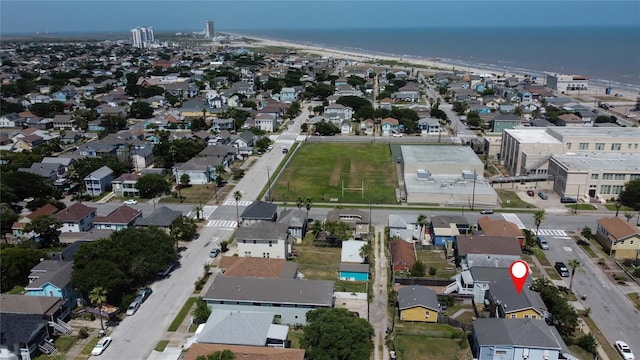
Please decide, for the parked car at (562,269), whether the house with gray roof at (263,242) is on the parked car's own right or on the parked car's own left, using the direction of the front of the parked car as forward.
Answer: on the parked car's own right

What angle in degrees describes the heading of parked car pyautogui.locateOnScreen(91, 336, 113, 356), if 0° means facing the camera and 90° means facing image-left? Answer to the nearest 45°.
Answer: approximately 45°

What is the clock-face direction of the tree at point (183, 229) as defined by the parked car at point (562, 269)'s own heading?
The tree is roughly at 4 o'clock from the parked car.

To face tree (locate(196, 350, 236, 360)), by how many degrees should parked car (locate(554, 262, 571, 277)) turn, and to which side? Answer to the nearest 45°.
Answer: approximately 90° to its right

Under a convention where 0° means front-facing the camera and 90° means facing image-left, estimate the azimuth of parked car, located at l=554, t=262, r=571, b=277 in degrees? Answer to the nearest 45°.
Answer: approximately 315°

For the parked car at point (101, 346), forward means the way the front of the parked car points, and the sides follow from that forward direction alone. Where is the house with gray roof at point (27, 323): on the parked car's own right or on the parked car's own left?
on the parked car's own right

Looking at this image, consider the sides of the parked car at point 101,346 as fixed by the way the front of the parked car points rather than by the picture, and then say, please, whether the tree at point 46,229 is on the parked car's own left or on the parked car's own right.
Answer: on the parked car's own right

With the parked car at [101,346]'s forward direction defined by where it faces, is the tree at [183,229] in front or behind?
behind

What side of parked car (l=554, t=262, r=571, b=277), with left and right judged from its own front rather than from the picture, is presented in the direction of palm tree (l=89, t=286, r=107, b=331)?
right

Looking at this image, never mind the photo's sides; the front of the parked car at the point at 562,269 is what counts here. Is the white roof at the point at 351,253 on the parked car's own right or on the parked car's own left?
on the parked car's own right
